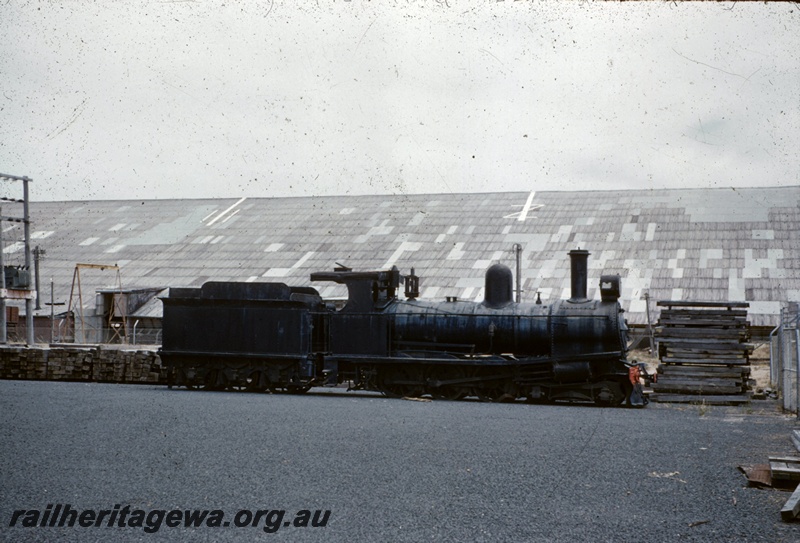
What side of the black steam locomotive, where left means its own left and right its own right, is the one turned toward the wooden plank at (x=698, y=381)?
front

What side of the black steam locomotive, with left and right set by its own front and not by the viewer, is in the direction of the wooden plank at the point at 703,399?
front

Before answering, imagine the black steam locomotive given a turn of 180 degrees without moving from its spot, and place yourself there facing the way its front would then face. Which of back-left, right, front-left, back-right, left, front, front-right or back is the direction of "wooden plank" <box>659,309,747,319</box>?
back

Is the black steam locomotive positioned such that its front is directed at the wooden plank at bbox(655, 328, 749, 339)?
yes

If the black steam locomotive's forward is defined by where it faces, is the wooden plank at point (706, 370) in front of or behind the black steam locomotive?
in front

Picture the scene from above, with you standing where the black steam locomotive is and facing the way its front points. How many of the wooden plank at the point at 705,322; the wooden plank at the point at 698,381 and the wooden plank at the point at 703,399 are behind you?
0

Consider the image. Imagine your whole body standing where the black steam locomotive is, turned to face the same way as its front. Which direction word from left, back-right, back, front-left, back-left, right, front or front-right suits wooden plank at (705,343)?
front

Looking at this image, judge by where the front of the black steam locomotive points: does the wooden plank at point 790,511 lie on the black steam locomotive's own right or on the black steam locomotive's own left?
on the black steam locomotive's own right

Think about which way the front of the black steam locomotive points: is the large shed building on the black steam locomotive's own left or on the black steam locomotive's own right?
on the black steam locomotive's own left

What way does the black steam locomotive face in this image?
to the viewer's right

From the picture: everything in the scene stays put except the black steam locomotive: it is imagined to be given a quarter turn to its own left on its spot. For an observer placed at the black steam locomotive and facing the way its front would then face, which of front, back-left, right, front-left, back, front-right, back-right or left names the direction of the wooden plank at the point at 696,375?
right
